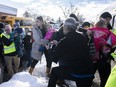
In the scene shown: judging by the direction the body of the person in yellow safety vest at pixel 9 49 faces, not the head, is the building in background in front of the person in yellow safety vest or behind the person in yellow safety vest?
behind

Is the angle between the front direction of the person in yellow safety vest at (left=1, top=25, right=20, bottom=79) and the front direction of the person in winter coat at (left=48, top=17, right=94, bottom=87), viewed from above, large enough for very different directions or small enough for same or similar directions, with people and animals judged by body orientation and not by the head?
very different directions

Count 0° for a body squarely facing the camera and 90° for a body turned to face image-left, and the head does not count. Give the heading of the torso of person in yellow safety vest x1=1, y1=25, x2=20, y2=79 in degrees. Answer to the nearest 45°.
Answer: approximately 315°

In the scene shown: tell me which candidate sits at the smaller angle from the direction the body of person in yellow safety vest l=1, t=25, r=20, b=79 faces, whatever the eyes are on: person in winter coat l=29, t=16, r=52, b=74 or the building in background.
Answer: the person in winter coat
